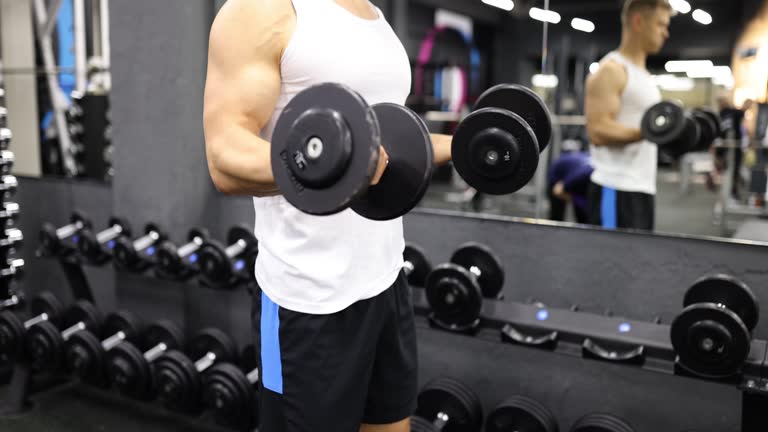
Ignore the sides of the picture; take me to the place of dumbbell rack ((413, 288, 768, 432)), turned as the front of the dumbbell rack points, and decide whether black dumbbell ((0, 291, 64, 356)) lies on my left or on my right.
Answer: on my right

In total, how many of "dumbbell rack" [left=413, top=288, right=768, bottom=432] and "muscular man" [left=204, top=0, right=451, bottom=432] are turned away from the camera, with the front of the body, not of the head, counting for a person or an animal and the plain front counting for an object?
0

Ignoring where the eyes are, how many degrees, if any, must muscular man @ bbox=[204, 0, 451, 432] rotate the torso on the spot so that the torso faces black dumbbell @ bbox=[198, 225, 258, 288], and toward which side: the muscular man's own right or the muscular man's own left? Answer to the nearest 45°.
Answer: approximately 135° to the muscular man's own left

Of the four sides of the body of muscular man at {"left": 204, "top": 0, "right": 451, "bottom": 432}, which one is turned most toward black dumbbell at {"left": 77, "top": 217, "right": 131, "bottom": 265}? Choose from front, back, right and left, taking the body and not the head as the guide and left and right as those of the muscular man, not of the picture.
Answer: back

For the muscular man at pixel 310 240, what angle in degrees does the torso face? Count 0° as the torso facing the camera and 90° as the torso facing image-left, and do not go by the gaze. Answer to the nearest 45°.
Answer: approximately 315°

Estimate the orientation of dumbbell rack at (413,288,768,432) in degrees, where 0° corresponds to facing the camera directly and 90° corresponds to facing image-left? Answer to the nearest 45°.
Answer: approximately 45°

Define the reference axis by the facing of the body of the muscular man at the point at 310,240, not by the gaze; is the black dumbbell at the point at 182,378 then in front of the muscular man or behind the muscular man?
behind

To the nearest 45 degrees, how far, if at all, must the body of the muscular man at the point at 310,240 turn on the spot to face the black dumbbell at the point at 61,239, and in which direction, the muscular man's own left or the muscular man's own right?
approximately 180°
